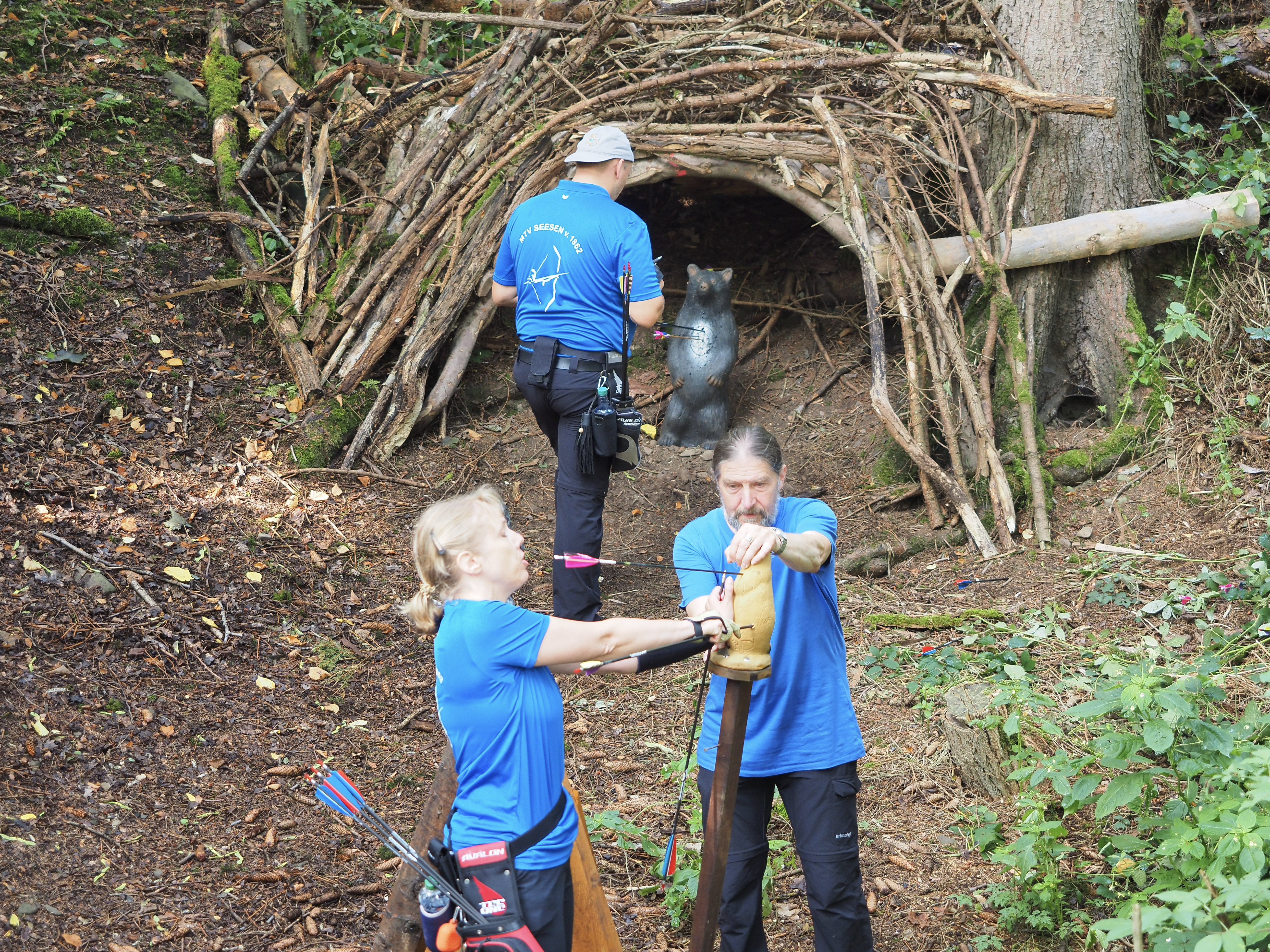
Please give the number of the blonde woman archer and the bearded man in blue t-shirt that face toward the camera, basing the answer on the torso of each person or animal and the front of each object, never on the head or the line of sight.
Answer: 1

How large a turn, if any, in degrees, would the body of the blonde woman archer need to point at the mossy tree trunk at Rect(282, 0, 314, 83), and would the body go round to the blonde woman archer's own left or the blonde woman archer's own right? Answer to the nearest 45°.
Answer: approximately 90° to the blonde woman archer's own left

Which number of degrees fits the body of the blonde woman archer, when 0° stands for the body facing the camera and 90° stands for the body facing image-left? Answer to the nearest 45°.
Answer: approximately 270°

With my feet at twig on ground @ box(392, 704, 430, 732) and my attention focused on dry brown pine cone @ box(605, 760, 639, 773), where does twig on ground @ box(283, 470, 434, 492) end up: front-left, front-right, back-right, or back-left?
back-left

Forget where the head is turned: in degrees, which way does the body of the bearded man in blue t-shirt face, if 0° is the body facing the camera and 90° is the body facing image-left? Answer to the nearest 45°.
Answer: approximately 0°

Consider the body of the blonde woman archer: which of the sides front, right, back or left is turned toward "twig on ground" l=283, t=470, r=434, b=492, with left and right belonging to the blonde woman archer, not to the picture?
left

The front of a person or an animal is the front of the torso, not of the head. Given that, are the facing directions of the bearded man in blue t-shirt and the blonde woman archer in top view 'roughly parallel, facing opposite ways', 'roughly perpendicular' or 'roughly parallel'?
roughly perpendicular

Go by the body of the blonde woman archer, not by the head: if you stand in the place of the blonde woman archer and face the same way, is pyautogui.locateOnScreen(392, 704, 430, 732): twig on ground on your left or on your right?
on your left
